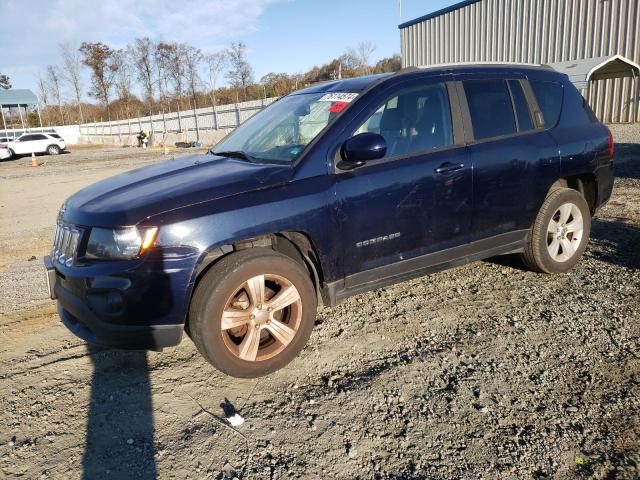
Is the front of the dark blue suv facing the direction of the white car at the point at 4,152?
no

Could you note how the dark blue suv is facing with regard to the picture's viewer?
facing the viewer and to the left of the viewer

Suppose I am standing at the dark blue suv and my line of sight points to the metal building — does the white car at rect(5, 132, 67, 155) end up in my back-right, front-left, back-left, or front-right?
front-left

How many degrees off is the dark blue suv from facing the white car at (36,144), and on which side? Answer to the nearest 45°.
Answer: approximately 90° to its right

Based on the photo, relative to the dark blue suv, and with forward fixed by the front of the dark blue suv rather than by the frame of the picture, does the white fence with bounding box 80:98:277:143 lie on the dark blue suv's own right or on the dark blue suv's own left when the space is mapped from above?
on the dark blue suv's own right

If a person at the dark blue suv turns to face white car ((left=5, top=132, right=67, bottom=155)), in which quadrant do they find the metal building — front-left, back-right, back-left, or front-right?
front-right

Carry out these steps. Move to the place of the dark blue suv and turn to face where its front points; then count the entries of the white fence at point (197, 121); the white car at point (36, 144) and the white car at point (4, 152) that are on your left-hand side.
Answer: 0

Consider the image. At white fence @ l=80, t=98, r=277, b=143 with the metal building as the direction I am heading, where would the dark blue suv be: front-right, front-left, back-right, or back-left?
front-right

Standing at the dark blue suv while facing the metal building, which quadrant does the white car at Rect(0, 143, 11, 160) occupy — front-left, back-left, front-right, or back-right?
front-left

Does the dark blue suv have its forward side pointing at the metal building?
no
